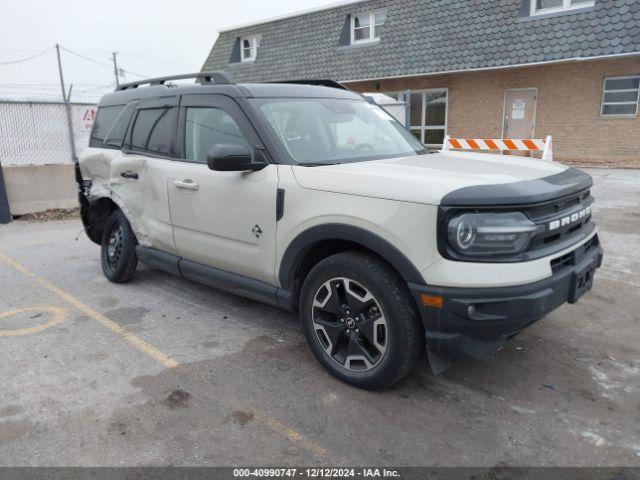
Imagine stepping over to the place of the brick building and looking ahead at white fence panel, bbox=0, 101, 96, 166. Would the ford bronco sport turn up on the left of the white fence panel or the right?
left

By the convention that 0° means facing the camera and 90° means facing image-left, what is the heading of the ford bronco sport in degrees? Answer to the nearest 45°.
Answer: approximately 315°

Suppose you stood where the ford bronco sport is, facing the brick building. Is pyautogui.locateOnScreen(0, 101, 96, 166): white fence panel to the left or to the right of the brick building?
left

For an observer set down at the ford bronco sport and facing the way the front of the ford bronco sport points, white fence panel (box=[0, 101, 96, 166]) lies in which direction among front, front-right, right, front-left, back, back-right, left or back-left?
back

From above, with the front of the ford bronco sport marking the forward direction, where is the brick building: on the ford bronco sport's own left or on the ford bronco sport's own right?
on the ford bronco sport's own left
